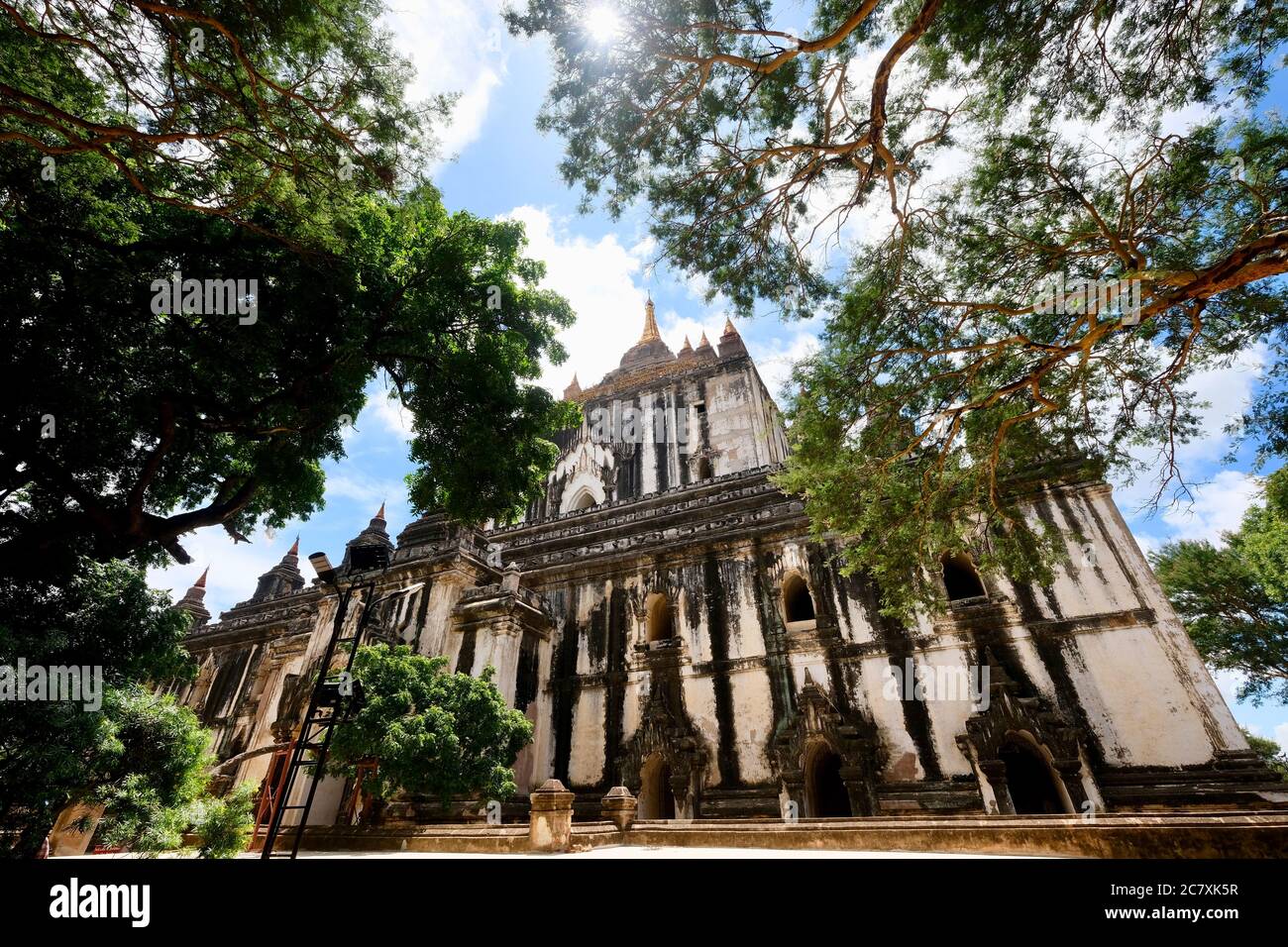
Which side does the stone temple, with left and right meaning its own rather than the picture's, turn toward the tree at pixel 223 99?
front

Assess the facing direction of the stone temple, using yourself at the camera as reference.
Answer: facing the viewer and to the left of the viewer

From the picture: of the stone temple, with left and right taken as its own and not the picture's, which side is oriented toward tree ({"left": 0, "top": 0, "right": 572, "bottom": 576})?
front

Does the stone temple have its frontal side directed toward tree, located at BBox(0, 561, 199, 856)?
yes

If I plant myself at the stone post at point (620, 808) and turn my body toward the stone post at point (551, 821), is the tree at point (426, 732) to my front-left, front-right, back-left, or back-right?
front-right
